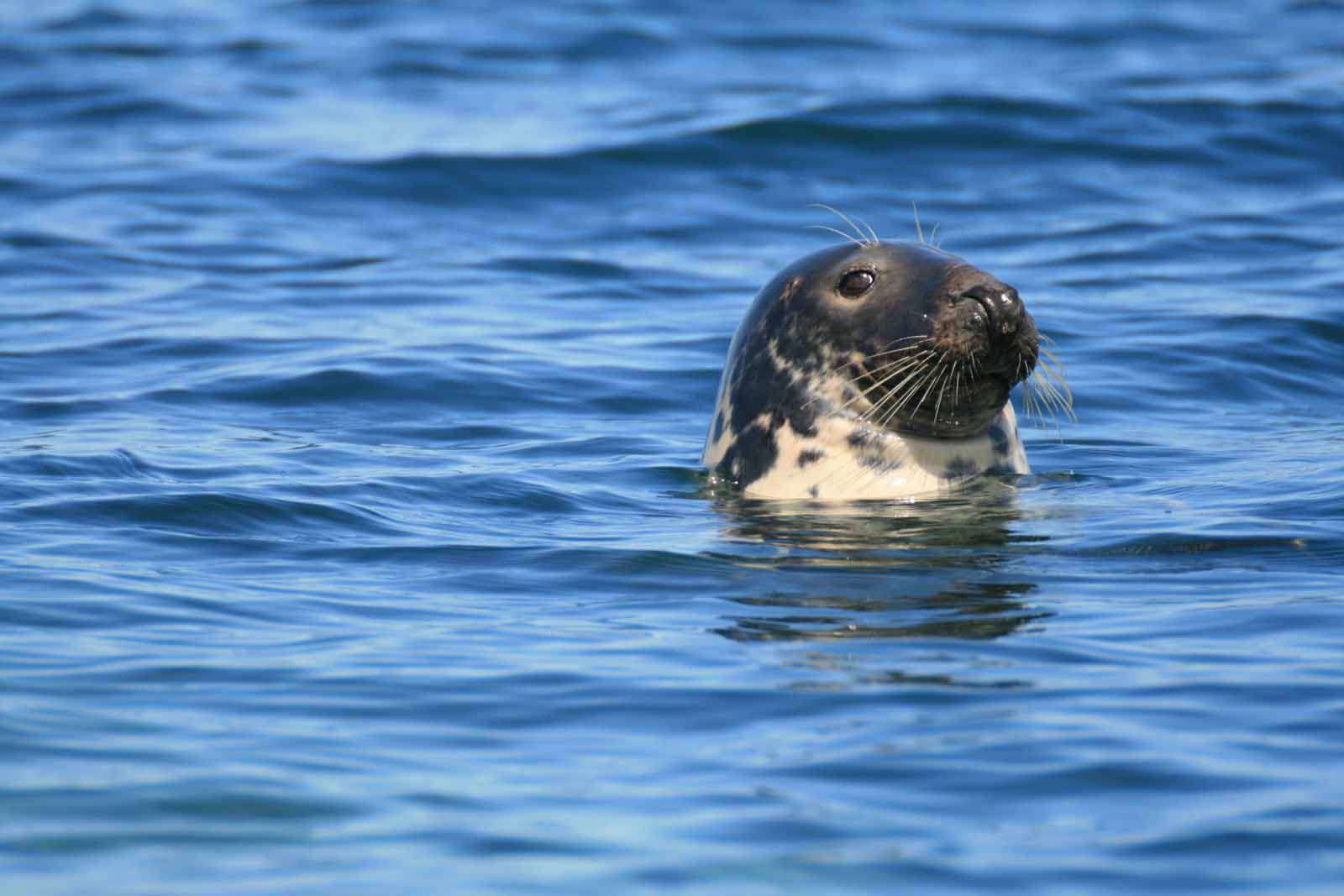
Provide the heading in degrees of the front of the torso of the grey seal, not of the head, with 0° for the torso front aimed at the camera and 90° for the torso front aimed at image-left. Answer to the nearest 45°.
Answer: approximately 315°
